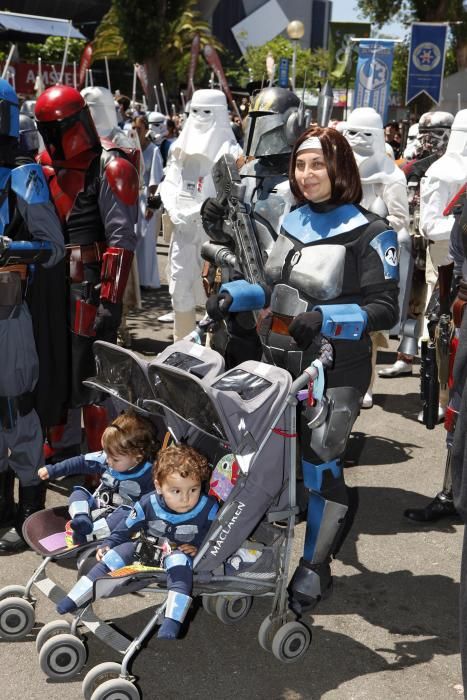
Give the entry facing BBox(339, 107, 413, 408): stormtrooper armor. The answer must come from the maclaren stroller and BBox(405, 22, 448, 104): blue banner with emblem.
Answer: the blue banner with emblem

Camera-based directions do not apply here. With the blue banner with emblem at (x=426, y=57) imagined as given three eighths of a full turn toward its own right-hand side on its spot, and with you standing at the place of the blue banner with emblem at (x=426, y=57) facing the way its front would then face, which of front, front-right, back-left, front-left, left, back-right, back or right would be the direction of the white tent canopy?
front

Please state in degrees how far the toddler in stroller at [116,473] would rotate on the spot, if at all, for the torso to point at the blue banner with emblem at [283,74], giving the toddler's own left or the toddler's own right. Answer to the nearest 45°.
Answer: approximately 180°

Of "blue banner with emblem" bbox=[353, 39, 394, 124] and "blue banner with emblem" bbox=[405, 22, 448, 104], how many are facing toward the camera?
2

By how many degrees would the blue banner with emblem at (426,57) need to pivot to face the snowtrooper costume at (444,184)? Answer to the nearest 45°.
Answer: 0° — it already faces it

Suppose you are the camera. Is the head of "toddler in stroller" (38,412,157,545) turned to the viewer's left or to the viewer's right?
to the viewer's left

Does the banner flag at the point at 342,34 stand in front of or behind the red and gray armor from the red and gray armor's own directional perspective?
behind

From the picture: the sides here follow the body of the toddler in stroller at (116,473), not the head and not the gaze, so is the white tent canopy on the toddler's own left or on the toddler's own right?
on the toddler's own right

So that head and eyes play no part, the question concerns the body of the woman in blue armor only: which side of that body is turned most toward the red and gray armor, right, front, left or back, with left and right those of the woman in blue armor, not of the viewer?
right
